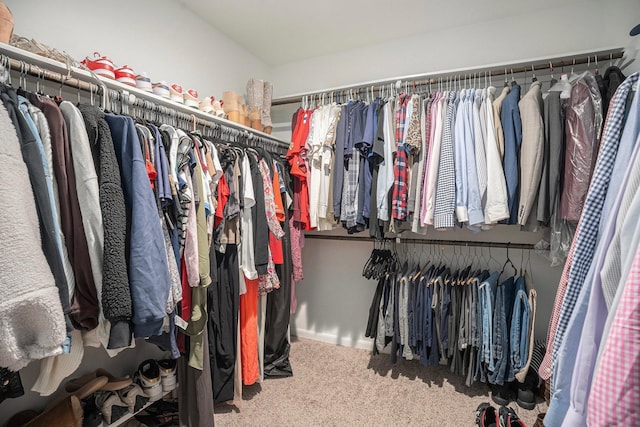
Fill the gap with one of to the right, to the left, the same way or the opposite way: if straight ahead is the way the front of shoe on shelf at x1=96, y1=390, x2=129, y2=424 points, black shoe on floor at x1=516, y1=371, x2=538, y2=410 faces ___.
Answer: to the right

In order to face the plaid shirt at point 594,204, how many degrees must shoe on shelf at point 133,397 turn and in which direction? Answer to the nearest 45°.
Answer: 0° — it already faces it

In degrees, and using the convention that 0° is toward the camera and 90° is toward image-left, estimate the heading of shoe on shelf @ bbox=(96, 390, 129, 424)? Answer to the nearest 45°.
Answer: approximately 315°

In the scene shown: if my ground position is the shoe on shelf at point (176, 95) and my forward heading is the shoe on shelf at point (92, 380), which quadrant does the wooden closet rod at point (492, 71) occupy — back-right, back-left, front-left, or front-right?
back-left

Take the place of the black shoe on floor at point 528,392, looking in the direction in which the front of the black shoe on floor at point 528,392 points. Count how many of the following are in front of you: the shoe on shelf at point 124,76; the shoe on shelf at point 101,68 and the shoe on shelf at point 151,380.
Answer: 3

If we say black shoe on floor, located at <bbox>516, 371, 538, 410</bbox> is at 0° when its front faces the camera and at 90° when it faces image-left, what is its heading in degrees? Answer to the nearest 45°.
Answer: approximately 45°
